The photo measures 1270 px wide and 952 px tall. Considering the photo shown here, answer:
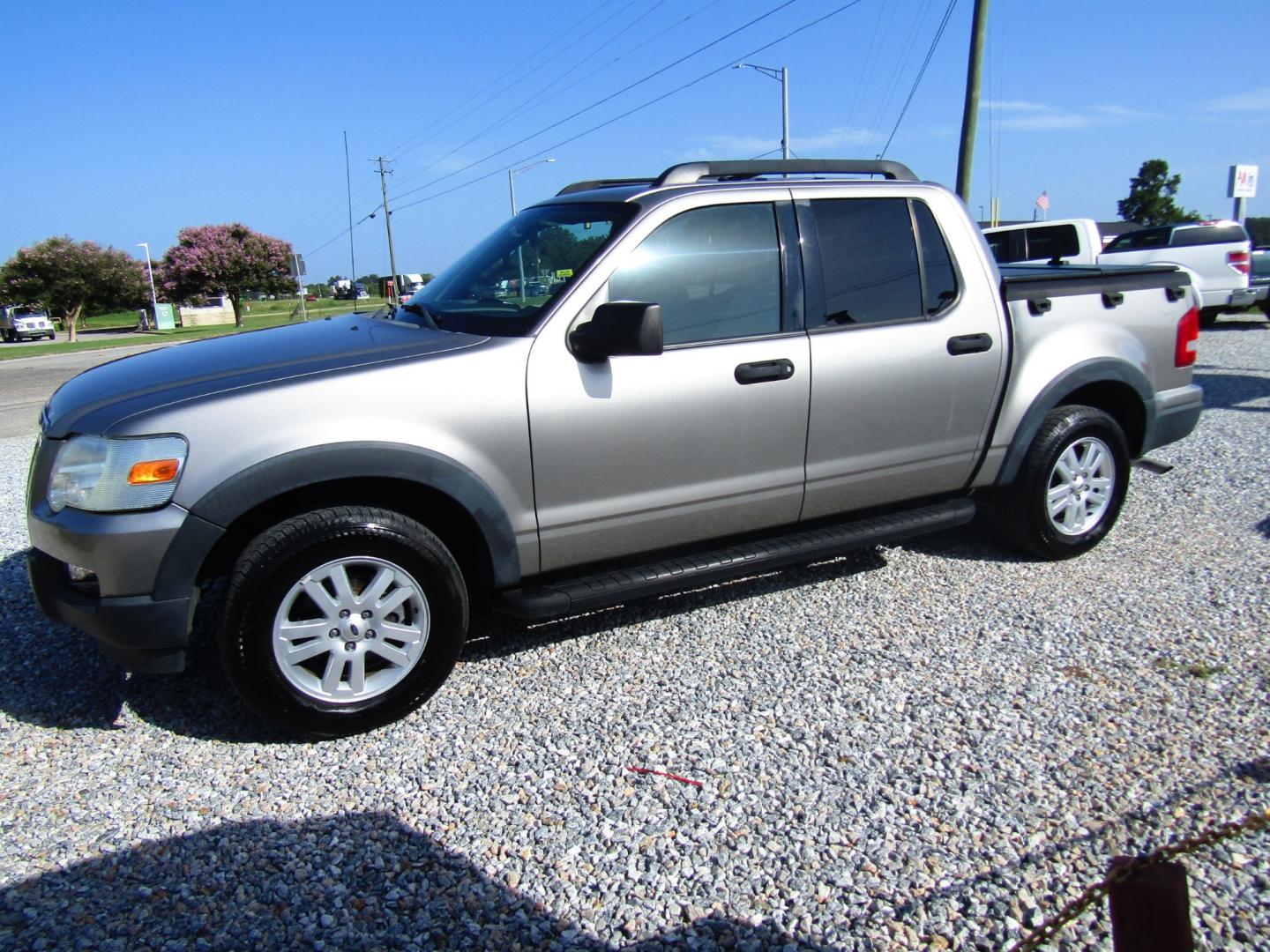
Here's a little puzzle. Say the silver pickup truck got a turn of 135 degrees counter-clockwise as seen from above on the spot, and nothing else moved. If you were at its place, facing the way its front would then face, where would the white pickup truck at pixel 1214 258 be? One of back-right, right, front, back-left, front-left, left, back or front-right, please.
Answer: front-left

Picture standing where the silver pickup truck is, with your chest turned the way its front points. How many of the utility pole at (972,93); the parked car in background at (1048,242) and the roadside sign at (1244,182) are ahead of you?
0

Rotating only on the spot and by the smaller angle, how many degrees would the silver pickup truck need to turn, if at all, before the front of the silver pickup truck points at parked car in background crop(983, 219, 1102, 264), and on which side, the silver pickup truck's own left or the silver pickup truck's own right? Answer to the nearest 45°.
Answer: approximately 180°

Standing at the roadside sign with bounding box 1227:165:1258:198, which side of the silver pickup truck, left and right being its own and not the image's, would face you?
back

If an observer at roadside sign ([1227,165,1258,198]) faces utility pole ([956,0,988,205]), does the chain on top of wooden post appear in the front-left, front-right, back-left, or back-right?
front-left

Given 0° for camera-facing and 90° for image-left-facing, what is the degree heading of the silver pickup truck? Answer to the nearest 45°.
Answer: approximately 45°

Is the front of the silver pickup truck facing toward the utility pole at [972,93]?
no

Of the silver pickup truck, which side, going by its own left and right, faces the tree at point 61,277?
right

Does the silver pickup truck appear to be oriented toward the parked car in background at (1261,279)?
no

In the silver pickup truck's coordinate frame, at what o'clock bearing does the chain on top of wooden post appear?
The chain on top of wooden post is roughly at 9 o'clock from the silver pickup truck.

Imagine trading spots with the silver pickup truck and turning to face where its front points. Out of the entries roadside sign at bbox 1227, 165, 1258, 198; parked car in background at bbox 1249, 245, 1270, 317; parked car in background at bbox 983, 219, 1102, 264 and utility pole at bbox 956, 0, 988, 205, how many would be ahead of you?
0
